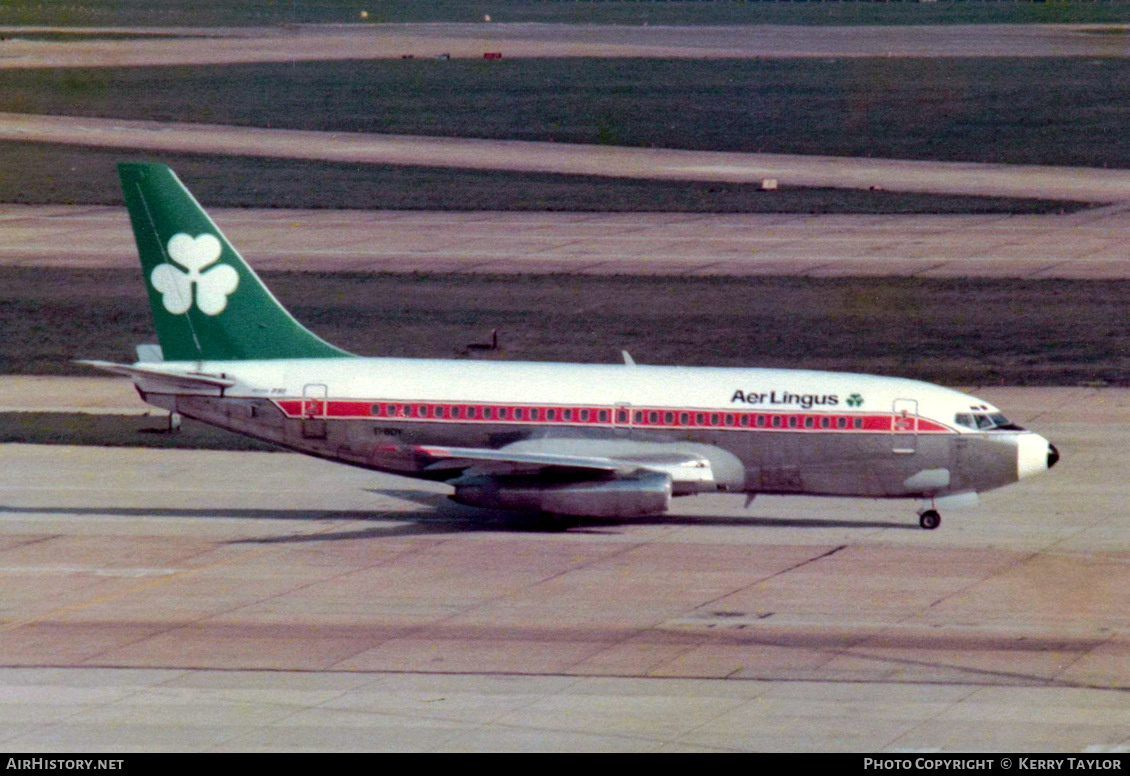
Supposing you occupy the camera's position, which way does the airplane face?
facing to the right of the viewer
